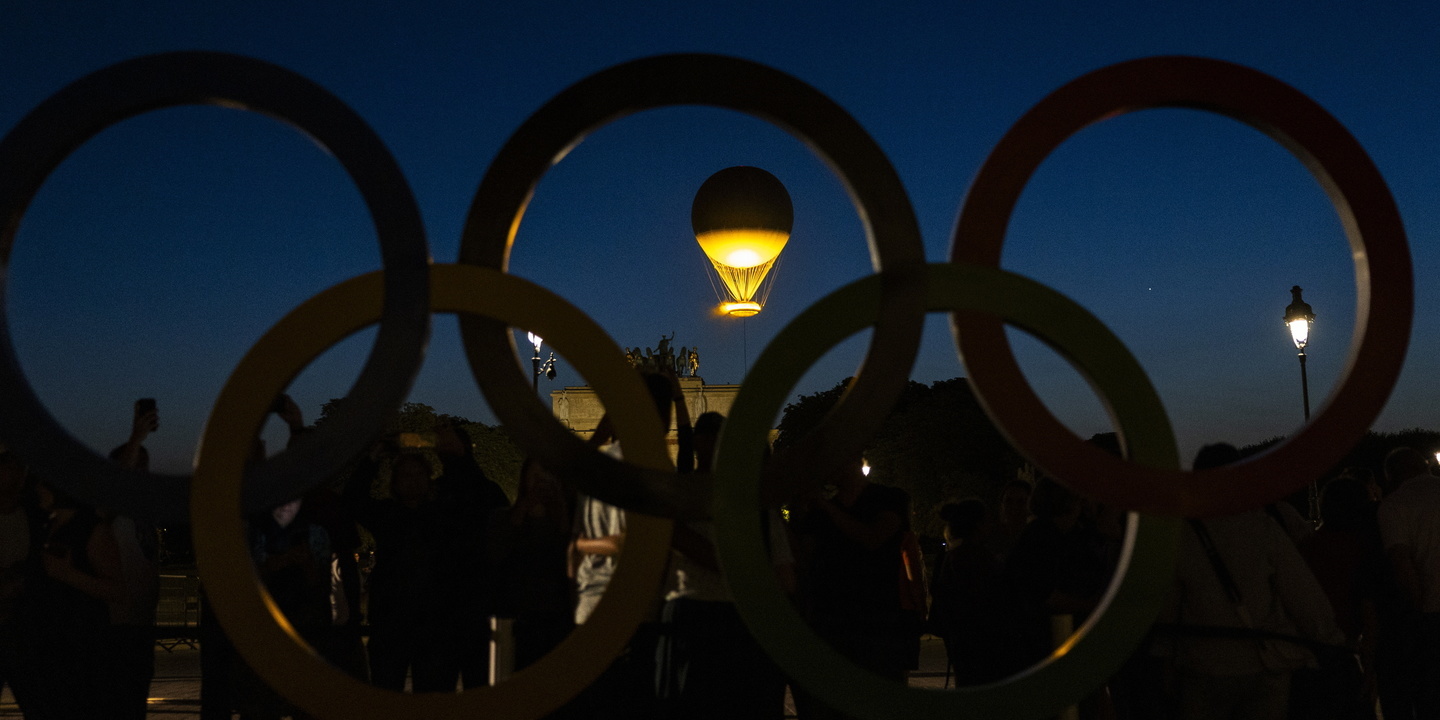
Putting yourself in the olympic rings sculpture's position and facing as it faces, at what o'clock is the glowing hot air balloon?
The glowing hot air balloon is roughly at 6 o'clock from the olympic rings sculpture.

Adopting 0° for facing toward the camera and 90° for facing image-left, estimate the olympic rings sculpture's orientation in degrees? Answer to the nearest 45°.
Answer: approximately 0°
